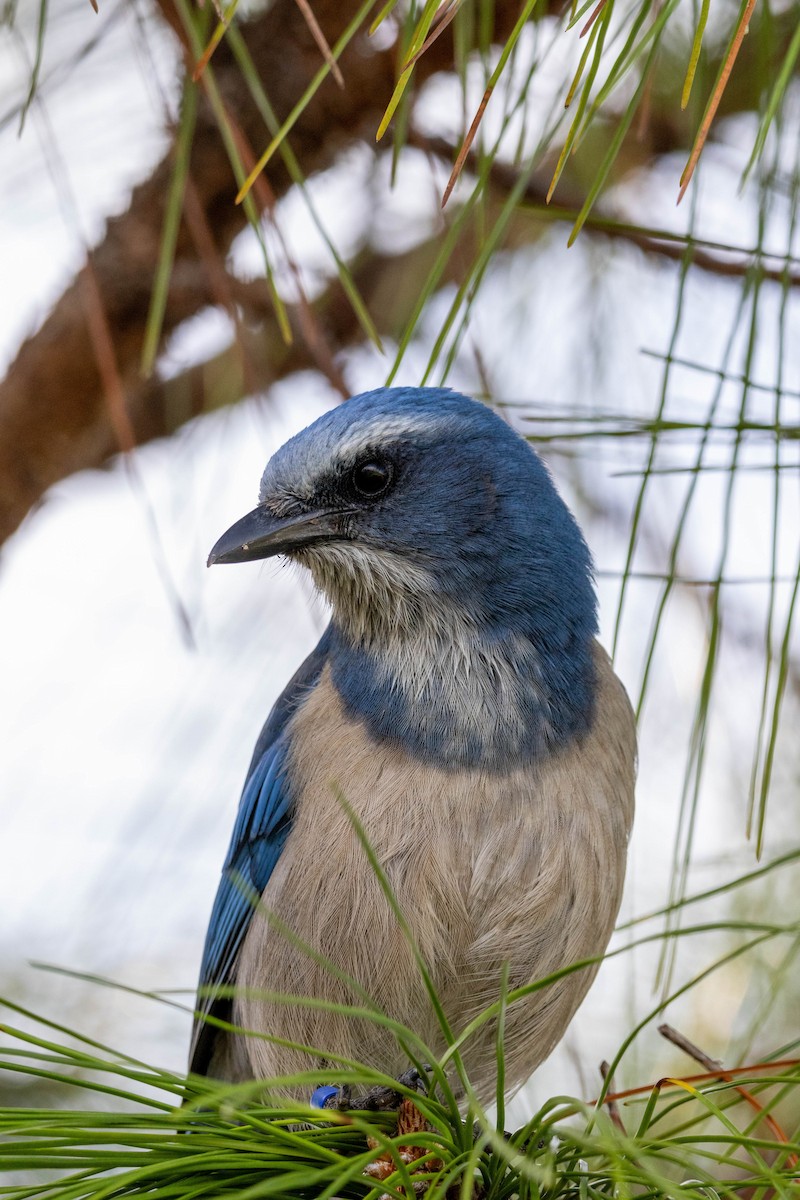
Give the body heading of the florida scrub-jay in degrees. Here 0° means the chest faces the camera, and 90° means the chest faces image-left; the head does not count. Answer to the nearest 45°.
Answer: approximately 0°
